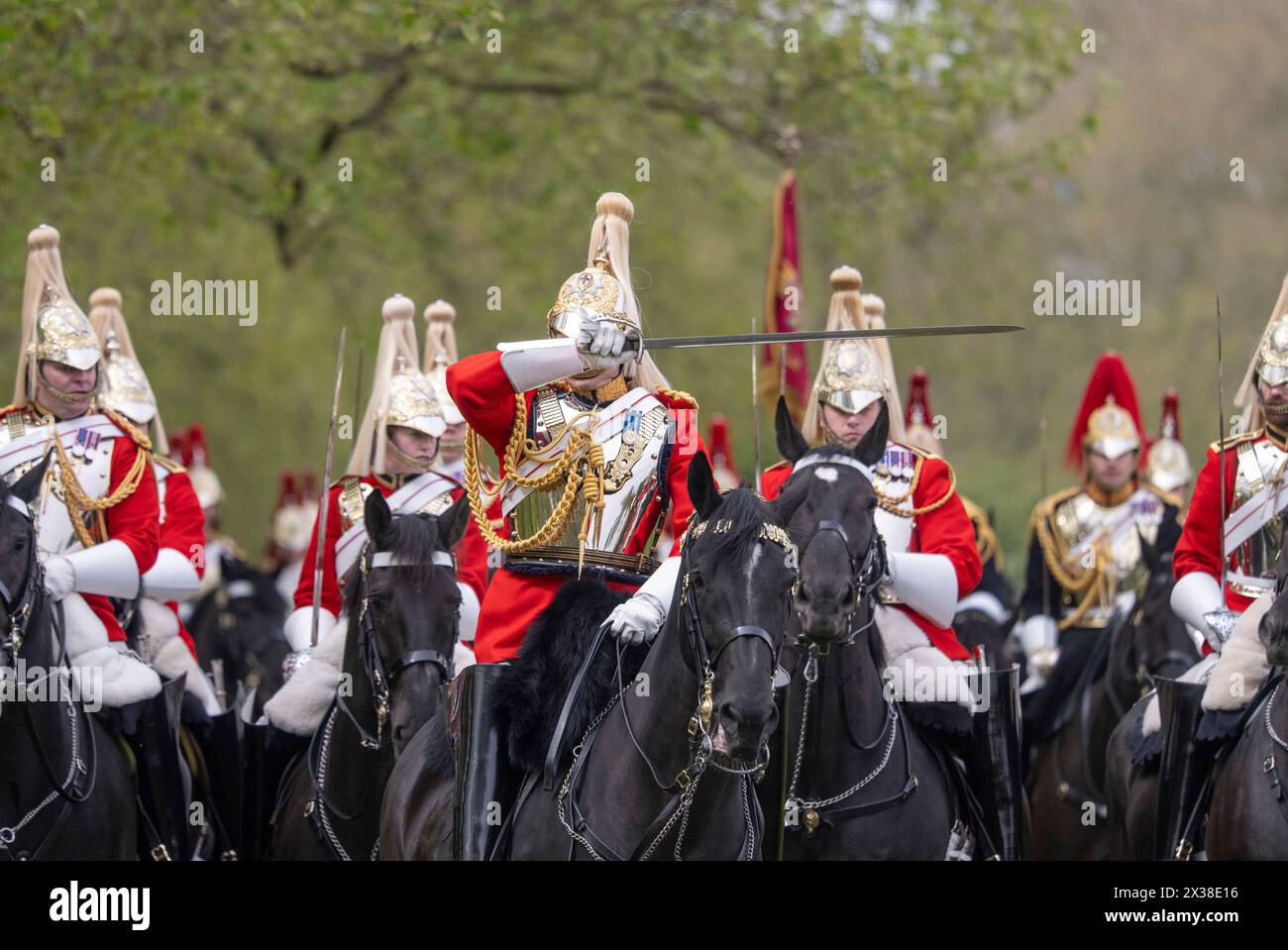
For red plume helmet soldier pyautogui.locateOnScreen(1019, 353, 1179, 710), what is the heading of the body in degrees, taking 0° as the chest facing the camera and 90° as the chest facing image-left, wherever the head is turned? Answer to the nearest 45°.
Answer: approximately 0°

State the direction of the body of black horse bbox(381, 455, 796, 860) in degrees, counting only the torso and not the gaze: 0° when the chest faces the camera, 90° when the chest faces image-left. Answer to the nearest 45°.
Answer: approximately 315°

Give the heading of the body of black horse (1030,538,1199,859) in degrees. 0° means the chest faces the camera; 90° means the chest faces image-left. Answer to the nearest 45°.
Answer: approximately 315°

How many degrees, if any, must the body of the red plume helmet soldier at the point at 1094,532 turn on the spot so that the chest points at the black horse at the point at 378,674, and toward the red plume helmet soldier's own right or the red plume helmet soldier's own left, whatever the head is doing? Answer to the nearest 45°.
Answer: approximately 45° to the red plume helmet soldier's own right

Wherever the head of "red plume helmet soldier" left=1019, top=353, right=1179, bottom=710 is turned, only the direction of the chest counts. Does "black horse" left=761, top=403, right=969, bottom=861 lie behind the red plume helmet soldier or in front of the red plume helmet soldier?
in front

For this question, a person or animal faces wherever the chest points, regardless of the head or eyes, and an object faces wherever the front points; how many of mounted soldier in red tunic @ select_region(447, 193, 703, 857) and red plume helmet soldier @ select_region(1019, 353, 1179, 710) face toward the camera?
2
